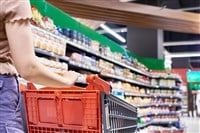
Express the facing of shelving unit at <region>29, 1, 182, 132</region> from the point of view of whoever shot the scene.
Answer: facing the viewer and to the right of the viewer

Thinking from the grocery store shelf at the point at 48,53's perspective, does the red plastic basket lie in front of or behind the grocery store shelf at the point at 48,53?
in front

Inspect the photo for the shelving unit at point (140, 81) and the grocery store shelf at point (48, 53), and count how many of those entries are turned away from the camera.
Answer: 0

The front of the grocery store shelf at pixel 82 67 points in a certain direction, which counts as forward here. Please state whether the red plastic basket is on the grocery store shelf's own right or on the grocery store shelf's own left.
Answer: on the grocery store shelf's own right
